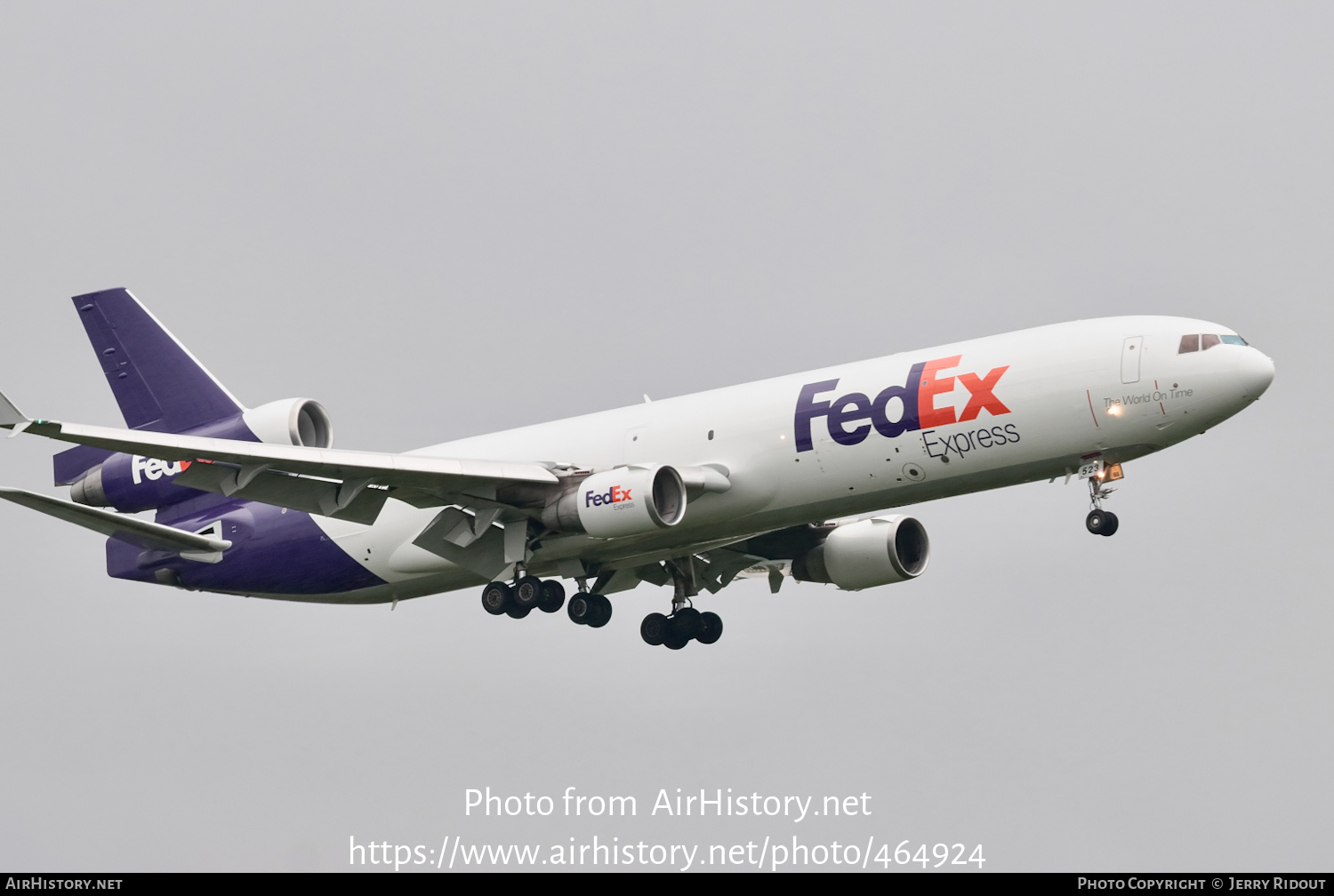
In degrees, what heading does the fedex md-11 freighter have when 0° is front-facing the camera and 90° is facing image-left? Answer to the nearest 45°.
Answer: approximately 315°
